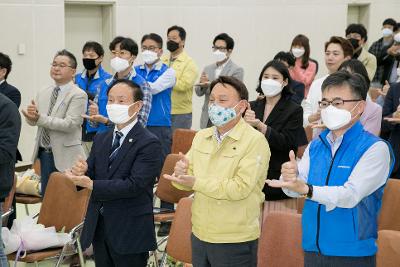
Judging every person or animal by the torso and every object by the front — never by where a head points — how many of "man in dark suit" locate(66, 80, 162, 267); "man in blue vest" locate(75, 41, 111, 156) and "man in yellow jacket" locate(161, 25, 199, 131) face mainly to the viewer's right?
0

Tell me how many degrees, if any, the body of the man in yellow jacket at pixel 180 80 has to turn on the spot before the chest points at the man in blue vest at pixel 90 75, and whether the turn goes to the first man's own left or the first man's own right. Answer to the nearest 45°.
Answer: approximately 45° to the first man's own right

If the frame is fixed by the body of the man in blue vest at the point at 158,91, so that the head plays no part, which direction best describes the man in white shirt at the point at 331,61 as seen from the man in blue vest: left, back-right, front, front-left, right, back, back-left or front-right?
left

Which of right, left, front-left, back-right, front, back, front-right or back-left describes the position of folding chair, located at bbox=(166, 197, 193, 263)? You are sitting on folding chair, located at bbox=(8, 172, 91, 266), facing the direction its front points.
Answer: left

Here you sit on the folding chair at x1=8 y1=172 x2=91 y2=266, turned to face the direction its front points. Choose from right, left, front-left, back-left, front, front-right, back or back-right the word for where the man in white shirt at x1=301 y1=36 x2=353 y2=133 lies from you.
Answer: back-left

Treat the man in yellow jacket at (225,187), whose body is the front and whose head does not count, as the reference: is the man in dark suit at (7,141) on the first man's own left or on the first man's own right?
on the first man's own right

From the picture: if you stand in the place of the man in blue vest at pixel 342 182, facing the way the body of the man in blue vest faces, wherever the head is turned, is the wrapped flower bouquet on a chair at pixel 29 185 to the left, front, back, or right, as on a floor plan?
right

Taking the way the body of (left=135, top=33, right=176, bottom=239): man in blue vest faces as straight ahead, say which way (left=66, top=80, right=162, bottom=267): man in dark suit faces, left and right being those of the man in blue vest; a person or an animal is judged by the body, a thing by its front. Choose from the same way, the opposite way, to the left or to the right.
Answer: the same way

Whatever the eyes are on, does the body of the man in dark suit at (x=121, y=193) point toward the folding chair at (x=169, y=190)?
no

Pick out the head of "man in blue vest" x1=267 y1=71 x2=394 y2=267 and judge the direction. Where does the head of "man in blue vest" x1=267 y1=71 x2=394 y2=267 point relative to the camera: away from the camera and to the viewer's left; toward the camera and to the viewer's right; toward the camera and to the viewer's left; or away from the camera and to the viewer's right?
toward the camera and to the viewer's left

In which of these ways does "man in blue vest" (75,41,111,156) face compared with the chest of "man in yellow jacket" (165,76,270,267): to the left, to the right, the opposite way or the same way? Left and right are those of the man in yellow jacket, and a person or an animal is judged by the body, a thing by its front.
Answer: the same way

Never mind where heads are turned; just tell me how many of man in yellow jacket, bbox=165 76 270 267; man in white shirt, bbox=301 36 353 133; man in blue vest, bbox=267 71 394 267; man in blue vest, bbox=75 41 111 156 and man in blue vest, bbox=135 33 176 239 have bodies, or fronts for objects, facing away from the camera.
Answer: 0

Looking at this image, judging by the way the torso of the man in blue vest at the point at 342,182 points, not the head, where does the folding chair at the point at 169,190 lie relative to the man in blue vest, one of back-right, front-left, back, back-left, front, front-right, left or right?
right

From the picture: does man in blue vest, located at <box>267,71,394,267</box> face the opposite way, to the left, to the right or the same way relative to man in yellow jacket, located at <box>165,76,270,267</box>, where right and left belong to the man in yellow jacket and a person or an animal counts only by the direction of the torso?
the same way

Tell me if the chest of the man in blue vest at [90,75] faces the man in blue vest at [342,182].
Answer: no

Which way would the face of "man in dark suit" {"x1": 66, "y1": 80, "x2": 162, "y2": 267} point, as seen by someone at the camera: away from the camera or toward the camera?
toward the camera

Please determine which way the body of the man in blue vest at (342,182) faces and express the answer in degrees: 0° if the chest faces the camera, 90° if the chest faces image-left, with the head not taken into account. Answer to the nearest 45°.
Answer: approximately 45°

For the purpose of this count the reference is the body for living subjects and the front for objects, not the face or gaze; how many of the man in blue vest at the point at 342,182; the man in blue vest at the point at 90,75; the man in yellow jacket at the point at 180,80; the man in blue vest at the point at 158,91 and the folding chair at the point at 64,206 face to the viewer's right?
0

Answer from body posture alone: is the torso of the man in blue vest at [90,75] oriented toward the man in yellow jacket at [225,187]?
no

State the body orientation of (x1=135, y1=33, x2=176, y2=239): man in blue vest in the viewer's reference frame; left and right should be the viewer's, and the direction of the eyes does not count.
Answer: facing the viewer and to the left of the viewer

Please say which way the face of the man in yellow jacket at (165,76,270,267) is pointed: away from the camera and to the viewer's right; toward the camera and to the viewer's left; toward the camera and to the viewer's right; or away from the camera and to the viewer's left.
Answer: toward the camera and to the viewer's left
